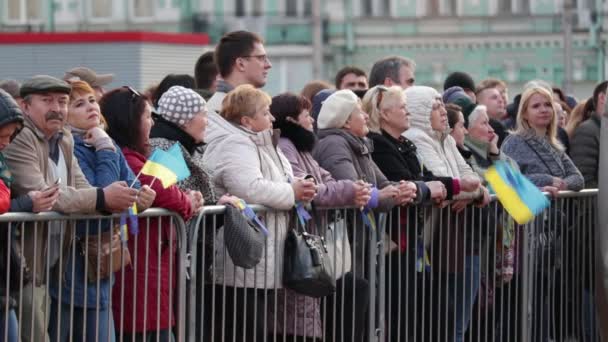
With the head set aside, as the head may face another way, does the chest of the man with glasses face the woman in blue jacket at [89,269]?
no

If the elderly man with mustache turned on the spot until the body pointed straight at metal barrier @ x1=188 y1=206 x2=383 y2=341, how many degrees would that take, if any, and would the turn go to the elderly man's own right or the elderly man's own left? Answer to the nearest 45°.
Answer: approximately 90° to the elderly man's own left

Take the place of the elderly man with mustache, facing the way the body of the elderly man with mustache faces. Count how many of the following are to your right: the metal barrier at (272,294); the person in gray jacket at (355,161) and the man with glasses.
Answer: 0

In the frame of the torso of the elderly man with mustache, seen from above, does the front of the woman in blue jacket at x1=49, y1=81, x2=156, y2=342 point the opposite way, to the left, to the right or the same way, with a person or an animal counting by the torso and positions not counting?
the same way

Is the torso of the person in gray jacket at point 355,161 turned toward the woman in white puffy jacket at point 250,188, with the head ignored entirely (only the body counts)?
no

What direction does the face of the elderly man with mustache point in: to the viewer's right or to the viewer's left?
to the viewer's right

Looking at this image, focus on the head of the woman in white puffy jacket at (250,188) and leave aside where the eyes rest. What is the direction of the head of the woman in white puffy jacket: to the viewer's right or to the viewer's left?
to the viewer's right

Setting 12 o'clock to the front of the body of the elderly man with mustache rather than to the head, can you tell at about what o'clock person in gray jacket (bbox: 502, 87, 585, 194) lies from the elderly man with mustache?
The person in gray jacket is roughly at 9 o'clock from the elderly man with mustache.

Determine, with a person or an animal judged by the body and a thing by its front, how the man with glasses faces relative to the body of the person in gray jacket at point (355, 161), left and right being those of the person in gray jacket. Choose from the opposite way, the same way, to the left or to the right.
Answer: the same way

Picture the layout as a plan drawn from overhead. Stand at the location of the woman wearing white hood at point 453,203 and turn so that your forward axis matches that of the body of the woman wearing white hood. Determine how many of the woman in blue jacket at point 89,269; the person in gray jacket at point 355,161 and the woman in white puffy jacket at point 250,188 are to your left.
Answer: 0

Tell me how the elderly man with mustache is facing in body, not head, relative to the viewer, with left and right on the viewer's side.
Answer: facing the viewer and to the right of the viewer

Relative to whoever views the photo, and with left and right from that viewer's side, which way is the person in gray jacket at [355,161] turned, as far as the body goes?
facing to the right of the viewer

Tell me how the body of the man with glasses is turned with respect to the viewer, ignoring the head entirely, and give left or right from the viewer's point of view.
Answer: facing to the right of the viewer

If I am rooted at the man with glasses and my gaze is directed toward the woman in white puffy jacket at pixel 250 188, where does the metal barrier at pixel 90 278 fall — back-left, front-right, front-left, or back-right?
front-right

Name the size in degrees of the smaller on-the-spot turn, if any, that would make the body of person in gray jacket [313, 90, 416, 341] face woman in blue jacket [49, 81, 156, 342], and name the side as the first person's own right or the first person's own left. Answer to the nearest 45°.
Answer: approximately 135° to the first person's own right

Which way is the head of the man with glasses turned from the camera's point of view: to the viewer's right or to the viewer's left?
to the viewer's right

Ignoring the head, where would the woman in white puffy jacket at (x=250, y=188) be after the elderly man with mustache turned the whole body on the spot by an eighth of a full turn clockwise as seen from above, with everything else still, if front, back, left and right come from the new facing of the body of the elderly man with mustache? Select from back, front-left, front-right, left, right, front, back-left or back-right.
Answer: back-left

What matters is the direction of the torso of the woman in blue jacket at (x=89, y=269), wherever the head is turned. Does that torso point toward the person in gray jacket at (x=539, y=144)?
no

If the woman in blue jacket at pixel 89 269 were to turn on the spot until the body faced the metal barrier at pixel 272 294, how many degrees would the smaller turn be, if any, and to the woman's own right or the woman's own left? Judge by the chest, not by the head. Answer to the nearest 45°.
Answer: approximately 90° to the woman's own left
